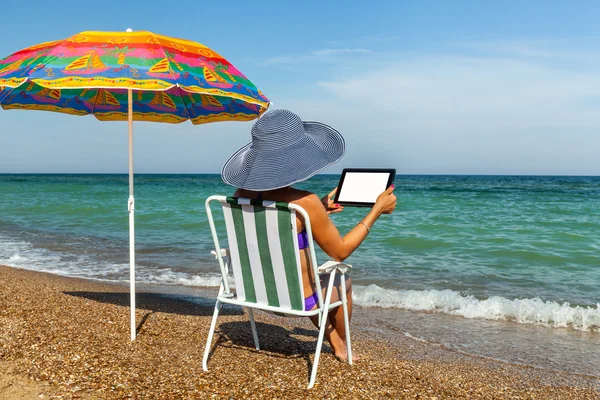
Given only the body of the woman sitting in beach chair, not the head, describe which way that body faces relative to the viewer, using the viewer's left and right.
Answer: facing away from the viewer and to the right of the viewer

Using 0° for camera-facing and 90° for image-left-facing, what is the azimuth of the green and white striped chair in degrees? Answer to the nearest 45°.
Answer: approximately 225°

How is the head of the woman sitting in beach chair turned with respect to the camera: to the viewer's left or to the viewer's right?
to the viewer's right

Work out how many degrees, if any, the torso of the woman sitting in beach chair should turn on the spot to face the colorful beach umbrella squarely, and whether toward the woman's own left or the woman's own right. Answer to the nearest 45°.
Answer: approximately 135° to the woman's own left
